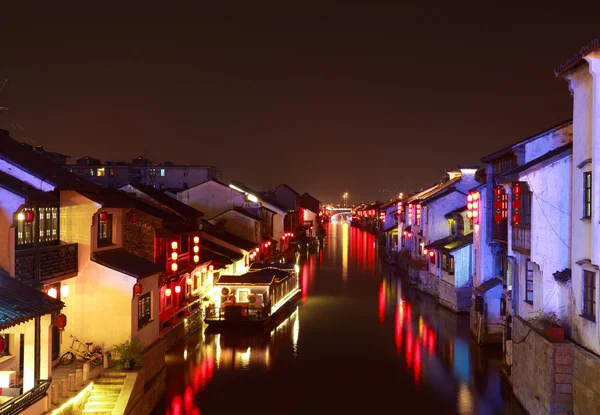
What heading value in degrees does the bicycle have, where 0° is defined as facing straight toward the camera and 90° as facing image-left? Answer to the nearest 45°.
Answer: approximately 90°

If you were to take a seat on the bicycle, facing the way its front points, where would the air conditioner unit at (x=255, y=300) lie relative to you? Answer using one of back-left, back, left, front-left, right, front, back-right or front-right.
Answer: back-right

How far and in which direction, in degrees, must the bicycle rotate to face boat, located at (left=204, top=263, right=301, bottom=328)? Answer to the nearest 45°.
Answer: approximately 135° to its right

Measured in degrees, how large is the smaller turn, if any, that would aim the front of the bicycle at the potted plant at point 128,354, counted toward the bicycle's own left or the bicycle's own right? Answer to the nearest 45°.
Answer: approximately 135° to the bicycle's own left
